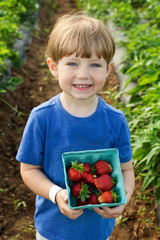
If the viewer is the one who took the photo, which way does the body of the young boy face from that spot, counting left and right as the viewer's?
facing the viewer

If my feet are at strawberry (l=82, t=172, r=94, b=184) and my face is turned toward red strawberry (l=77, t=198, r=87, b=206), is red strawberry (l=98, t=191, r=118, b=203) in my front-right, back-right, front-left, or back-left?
front-left

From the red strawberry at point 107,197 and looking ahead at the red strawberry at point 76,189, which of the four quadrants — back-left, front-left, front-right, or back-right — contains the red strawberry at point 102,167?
front-right

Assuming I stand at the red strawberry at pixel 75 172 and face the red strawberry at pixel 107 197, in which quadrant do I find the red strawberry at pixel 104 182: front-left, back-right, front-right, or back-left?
front-left

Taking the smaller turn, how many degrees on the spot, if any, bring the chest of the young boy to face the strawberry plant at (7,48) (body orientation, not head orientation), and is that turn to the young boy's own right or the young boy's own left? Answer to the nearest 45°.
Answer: approximately 180°
